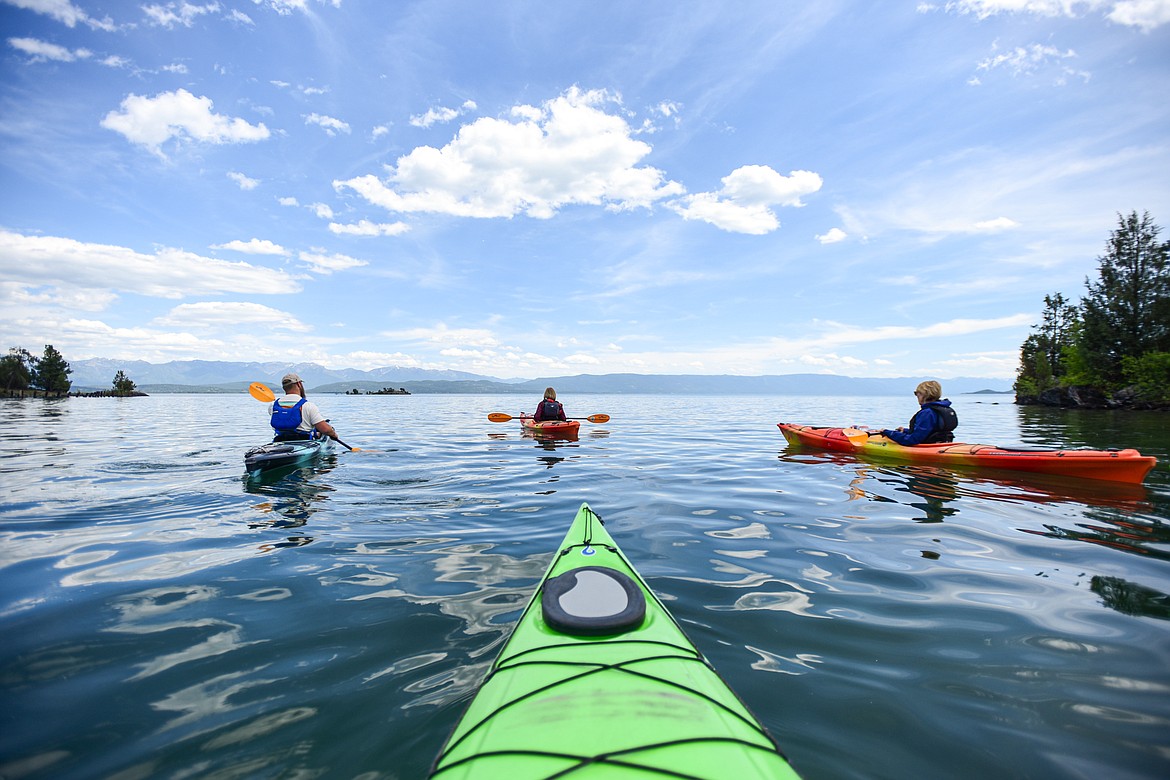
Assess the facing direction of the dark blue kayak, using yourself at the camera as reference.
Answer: facing away from the viewer and to the right of the viewer

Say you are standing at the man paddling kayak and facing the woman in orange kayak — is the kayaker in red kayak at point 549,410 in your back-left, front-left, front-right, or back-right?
front-left

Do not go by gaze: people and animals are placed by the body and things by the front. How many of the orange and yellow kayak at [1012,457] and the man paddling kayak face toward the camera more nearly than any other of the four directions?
0

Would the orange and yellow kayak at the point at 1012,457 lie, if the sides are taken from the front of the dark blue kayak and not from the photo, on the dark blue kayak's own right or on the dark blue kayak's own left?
on the dark blue kayak's own right

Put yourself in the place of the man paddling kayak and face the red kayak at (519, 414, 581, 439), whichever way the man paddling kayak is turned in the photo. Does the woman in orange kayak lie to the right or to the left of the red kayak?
right

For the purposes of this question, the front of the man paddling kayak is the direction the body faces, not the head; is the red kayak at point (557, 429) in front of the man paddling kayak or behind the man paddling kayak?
in front

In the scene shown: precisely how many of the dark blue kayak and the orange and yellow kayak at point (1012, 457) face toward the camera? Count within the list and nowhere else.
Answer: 0

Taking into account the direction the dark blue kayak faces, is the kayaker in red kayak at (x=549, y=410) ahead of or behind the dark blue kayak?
ahead

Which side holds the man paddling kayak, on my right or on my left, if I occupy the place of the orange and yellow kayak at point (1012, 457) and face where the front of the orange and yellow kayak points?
on my left

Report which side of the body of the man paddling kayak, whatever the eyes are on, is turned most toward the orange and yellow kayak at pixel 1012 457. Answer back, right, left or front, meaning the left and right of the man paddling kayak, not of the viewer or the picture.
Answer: right

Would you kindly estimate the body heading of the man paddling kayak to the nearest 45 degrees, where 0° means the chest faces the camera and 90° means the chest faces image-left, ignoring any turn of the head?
approximately 225°
